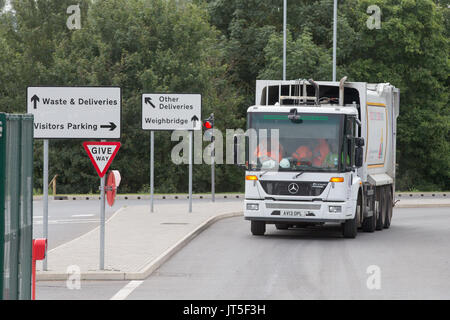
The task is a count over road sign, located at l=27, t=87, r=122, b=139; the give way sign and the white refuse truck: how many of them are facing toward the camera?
3

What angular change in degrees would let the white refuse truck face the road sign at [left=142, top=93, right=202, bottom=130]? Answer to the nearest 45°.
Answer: approximately 135° to its right

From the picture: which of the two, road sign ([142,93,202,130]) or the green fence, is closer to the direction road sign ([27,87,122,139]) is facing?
the green fence

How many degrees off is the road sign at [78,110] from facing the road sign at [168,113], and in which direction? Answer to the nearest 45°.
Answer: approximately 180°

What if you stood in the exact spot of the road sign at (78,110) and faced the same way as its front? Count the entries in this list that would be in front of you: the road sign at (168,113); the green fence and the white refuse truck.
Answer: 1

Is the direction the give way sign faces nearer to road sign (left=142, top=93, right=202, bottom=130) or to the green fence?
the green fence

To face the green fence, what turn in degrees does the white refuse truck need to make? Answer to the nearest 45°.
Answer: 0° — it already faces it

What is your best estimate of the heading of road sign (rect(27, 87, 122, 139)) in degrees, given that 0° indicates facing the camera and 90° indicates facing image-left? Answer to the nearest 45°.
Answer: approximately 0°

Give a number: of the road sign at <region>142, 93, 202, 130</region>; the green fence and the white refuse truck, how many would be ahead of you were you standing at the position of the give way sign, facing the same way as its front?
1

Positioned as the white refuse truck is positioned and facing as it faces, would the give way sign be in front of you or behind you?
in front

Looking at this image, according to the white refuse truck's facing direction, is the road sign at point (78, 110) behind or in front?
in front
